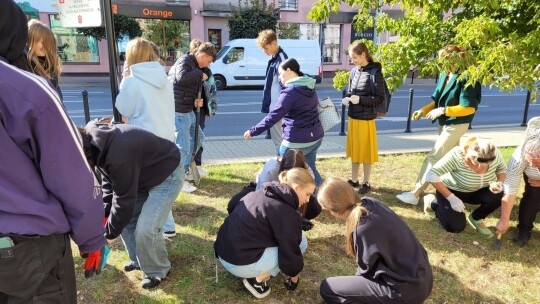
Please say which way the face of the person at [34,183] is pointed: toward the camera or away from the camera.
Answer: away from the camera

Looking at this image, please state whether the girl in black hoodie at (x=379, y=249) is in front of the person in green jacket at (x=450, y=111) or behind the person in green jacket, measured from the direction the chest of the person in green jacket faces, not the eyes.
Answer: in front

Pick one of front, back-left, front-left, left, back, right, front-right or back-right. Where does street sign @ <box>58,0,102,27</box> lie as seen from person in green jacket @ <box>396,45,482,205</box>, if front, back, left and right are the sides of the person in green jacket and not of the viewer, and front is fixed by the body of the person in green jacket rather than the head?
front

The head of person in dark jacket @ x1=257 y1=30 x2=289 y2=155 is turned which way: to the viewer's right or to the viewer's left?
to the viewer's left

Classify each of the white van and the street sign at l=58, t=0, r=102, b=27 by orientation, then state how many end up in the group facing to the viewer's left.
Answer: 1

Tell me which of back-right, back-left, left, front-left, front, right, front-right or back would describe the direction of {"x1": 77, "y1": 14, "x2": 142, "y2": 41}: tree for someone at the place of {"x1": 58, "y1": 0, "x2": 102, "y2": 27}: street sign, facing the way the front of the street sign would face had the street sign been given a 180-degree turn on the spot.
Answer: front

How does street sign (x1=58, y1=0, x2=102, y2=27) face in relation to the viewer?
toward the camera

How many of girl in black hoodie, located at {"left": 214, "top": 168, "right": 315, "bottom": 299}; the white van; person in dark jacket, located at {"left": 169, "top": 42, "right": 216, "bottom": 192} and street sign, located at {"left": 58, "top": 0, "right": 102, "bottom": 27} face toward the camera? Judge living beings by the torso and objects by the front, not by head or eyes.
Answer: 1

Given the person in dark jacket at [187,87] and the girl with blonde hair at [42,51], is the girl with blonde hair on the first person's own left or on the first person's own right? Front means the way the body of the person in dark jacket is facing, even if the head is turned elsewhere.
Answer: on the first person's own right
